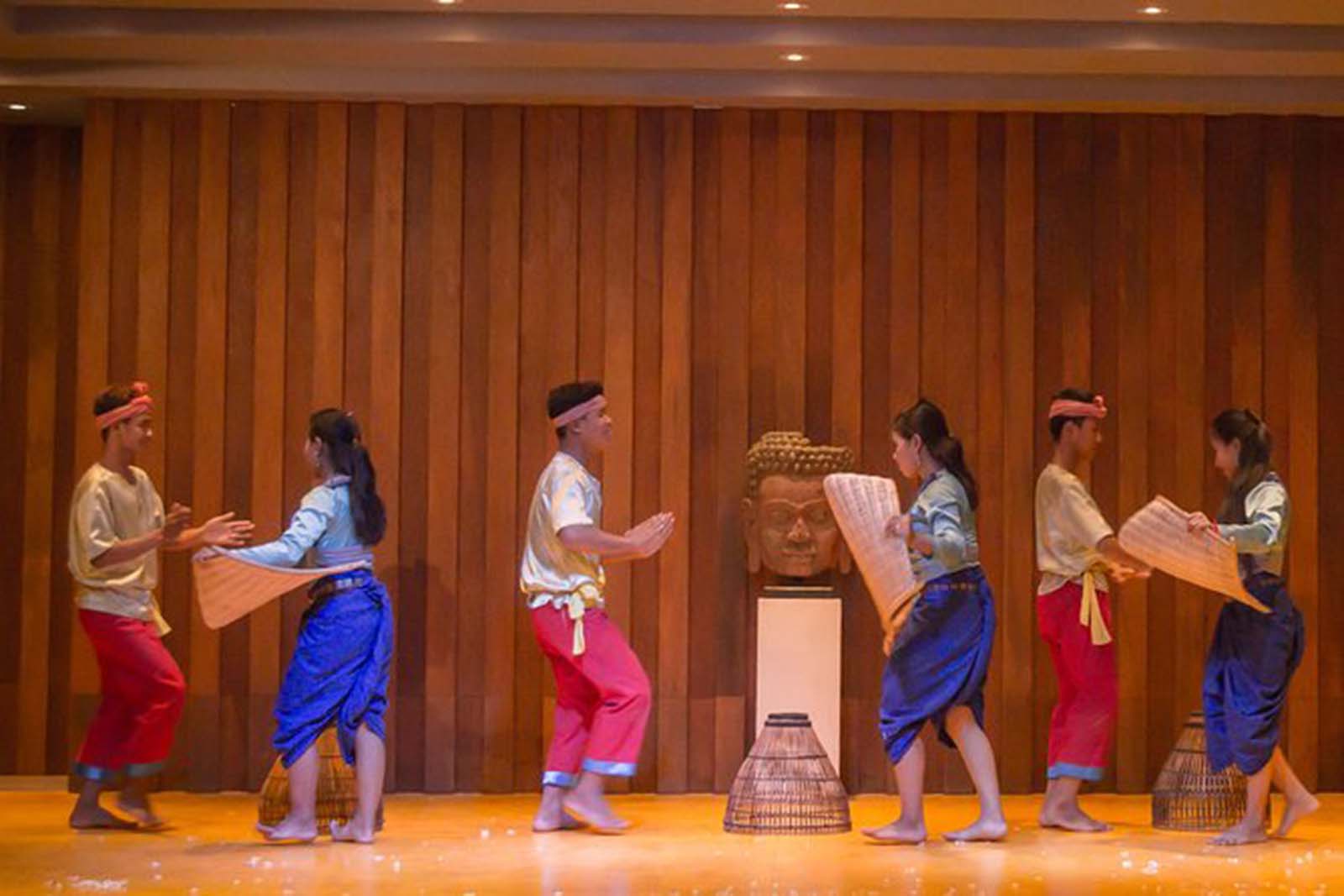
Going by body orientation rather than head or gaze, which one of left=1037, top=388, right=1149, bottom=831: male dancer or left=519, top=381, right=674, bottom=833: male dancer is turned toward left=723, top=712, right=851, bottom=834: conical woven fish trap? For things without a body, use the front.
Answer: left=519, top=381, right=674, bottom=833: male dancer

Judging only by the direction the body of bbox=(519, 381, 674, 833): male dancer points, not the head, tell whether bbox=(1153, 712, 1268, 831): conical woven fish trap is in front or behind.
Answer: in front

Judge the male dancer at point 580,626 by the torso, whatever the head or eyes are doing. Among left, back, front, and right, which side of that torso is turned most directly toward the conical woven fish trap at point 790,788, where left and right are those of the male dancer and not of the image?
front

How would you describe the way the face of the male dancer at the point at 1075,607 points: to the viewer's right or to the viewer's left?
to the viewer's right

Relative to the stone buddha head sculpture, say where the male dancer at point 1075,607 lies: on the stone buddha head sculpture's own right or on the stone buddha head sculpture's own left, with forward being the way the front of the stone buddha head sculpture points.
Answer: on the stone buddha head sculpture's own left

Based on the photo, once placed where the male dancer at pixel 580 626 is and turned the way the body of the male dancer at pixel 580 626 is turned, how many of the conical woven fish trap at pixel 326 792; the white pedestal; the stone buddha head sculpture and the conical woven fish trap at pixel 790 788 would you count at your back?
1

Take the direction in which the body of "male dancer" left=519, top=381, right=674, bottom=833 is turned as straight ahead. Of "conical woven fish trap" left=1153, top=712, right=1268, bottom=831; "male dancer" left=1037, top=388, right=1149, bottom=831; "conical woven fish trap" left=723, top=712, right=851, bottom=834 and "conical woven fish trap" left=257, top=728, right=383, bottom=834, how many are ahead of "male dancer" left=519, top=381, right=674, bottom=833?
3

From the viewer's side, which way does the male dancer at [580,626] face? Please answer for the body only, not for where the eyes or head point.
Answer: to the viewer's right

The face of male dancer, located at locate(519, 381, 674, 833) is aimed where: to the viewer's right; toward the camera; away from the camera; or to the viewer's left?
to the viewer's right

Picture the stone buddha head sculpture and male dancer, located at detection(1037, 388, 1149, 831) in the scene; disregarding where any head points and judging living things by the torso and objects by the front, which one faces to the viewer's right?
the male dancer

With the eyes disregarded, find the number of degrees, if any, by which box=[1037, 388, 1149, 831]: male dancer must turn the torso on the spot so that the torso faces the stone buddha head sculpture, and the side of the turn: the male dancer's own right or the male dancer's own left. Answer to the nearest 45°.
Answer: approximately 135° to the male dancer's own left

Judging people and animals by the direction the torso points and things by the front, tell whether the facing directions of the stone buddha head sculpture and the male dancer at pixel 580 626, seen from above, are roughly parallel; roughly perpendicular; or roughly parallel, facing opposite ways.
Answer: roughly perpendicular

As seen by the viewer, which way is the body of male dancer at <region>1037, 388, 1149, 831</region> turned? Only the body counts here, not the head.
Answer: to the viewer's right
